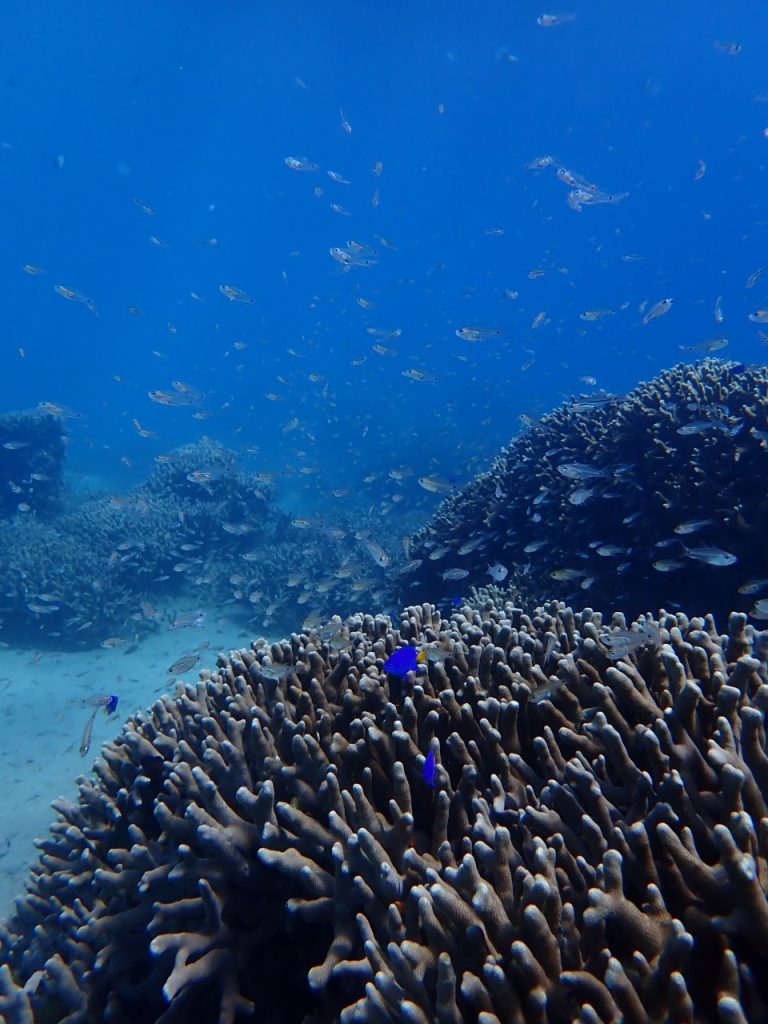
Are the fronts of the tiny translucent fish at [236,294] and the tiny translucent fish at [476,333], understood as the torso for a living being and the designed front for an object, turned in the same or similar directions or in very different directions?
same or similar directions

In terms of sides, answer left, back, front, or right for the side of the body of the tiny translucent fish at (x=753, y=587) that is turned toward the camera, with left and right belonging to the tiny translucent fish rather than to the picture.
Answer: left

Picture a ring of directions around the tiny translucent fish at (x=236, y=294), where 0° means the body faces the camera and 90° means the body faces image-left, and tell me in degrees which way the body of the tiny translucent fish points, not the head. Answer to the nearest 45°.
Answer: approximately 90°

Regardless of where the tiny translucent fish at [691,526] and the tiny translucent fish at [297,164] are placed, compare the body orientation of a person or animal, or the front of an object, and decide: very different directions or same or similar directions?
same or similar directions

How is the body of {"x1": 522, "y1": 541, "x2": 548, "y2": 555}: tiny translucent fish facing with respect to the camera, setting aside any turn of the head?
to the viewer's left

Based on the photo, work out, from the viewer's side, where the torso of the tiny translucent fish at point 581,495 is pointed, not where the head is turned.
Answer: to the viewer's left

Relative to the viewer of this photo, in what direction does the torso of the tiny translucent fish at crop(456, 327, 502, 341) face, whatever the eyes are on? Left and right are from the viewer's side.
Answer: facing to the left of the viewer

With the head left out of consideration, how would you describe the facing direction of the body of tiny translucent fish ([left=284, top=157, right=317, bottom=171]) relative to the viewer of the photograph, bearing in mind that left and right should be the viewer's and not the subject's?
facing to the left of the viewer
